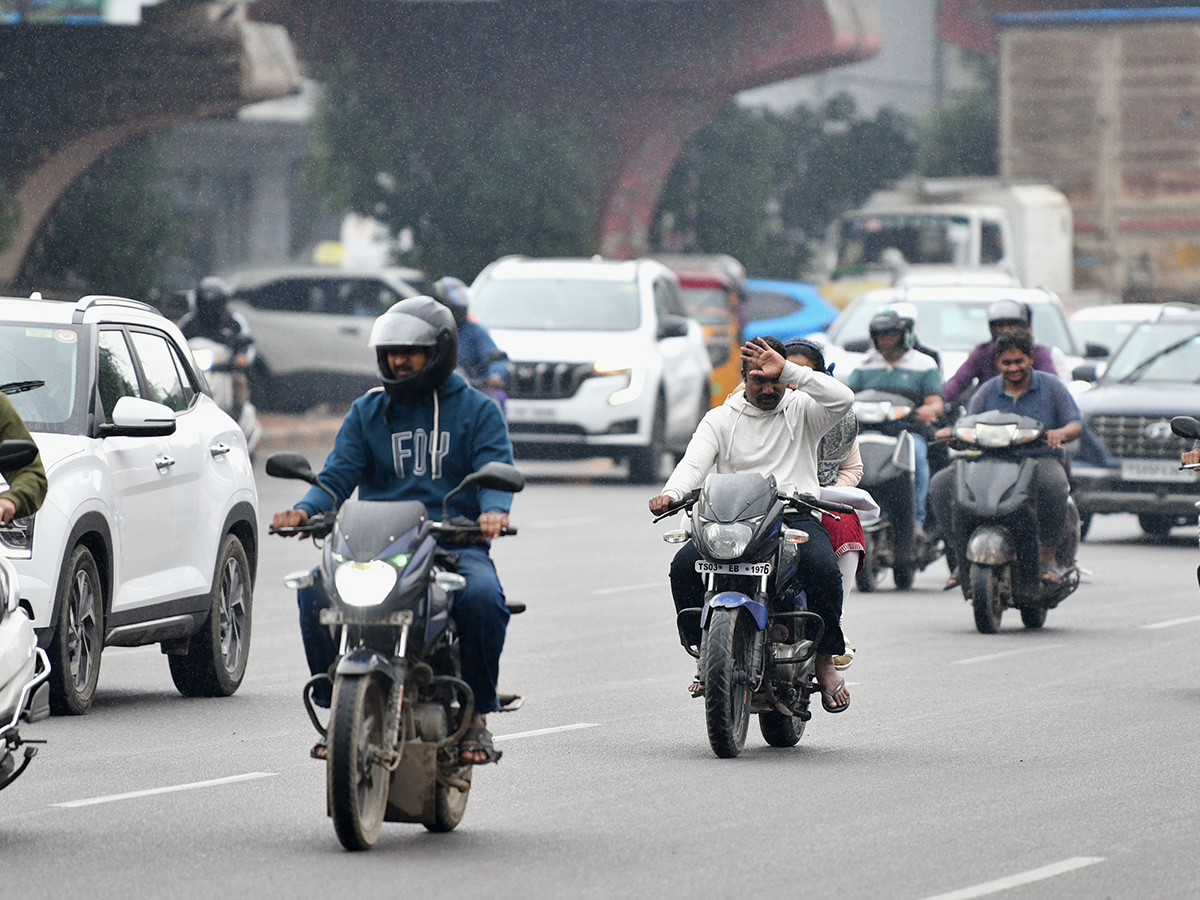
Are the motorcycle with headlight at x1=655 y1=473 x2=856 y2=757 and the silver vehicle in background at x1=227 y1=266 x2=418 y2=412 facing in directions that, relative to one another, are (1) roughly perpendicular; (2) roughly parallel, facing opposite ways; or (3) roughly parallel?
roughly perpendicular

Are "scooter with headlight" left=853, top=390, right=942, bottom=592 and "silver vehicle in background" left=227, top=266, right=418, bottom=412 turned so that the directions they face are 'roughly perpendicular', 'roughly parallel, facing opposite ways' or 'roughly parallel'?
roughly perpendicular

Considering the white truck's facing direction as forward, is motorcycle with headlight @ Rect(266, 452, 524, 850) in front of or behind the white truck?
in front

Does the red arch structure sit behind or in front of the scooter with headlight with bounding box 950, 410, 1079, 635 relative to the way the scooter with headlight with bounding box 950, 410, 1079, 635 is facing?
behind

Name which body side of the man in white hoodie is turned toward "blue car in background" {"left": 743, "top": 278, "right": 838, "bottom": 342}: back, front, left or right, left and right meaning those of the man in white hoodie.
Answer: back

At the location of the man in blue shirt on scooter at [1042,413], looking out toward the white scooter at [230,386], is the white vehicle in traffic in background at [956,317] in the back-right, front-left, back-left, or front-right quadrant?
front-right

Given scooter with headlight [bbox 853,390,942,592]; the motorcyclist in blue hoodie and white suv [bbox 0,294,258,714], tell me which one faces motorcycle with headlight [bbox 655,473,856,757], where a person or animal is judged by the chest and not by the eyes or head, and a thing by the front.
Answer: scooter with headlight [bbox 853,390,942,592]

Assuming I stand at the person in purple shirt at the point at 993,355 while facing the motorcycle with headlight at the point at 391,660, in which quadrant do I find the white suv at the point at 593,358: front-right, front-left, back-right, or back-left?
back-right

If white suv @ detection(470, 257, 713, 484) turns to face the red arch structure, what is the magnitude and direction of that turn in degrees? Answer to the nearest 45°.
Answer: approximately 135° to its right

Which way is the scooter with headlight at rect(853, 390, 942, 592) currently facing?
toward the camera

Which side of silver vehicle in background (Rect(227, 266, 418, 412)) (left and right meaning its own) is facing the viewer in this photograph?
right

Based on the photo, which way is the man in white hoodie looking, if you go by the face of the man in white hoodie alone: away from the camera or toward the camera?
toward the camera

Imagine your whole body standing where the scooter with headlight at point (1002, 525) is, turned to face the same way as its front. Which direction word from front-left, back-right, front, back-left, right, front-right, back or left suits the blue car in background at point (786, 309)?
back

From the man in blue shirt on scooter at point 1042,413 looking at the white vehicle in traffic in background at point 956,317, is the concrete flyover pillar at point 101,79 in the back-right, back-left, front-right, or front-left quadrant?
front-left

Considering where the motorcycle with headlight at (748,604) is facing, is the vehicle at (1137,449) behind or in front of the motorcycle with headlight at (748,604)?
behind
